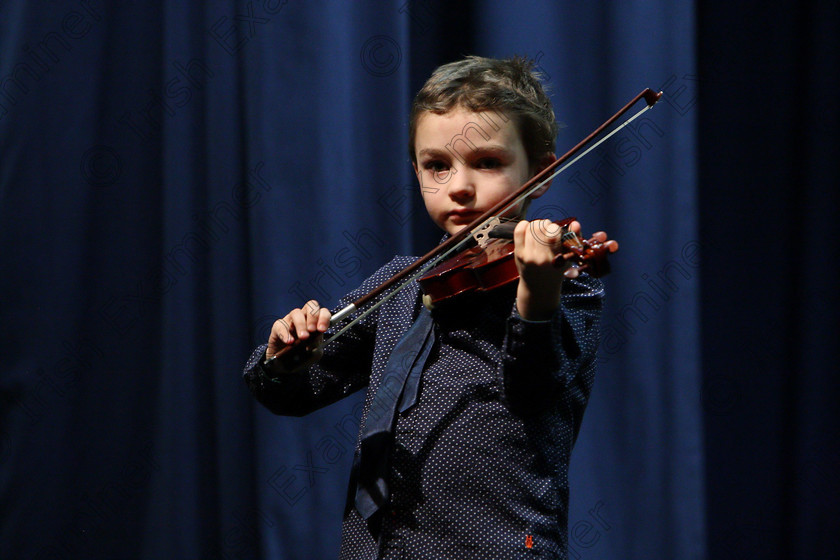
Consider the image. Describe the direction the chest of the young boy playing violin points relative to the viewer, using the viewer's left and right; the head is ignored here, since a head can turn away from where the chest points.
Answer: facing the viewer and to the left of the viewer
